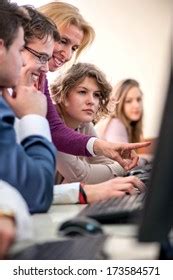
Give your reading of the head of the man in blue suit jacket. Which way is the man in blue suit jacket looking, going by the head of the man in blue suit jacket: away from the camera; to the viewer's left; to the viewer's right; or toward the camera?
to the viewer's right

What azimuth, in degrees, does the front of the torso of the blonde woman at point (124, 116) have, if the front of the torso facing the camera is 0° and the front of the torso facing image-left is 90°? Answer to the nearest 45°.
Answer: approximately 315°

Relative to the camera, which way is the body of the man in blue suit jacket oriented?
to the viewer's right

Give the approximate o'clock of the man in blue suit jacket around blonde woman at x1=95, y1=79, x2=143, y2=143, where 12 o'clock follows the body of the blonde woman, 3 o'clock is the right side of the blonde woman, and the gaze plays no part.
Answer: The man in blue suit jacket is roughly at 2 o'clock from the blonde woman.

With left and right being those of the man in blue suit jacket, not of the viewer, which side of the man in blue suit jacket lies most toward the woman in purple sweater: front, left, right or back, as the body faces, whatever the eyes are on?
left
